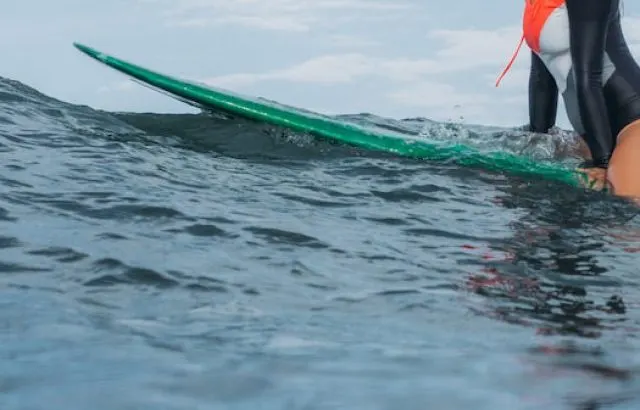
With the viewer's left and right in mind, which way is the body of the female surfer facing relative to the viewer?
facing to the left of the viewer

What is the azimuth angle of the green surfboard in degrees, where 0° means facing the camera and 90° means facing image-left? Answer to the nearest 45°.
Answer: approximately 90°
